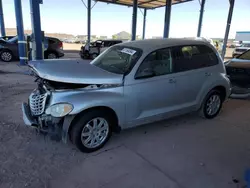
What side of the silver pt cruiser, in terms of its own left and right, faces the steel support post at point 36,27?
right

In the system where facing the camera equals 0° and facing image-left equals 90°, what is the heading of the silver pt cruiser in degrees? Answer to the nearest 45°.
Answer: approximately 45°

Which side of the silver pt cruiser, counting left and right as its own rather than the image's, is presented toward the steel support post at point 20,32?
right

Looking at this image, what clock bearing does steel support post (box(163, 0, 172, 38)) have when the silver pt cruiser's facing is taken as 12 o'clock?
The steel support post is roughly at 5 o'clock from the silver pt cruiser.
